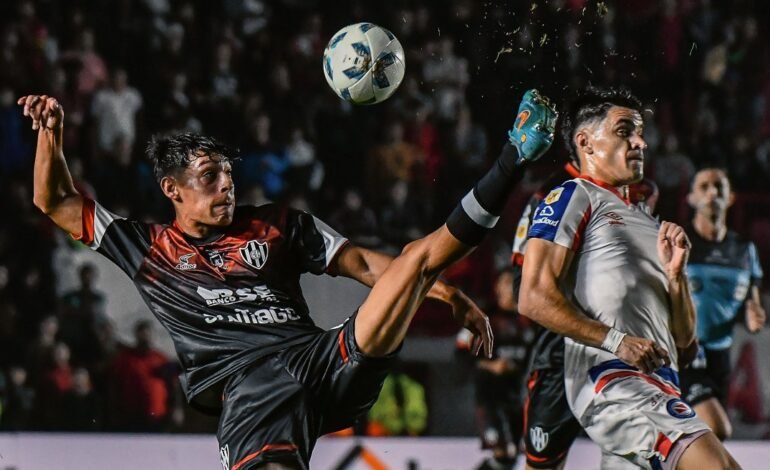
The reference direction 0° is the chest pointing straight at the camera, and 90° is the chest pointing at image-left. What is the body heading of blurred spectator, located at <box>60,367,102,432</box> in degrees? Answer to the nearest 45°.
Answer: approximately 0°

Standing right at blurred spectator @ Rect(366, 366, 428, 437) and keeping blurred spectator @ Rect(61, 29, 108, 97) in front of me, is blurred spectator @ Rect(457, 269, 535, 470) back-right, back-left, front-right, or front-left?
back-right

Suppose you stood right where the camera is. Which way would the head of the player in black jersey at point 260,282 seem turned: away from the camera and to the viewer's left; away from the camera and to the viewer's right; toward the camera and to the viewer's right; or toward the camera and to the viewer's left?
toward the camera and to the viewer's right

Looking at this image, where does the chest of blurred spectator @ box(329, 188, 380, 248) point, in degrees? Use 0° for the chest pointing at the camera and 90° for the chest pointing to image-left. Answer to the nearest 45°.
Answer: approximately 0°

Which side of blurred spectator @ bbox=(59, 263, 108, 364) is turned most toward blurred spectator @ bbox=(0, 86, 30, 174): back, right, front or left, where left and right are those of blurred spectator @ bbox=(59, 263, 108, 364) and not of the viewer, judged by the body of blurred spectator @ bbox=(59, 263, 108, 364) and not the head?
back

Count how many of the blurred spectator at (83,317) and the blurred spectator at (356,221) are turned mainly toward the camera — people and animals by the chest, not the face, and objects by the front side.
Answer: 2

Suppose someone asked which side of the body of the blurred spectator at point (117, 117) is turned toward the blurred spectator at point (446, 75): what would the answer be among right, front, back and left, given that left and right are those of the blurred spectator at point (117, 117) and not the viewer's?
left
